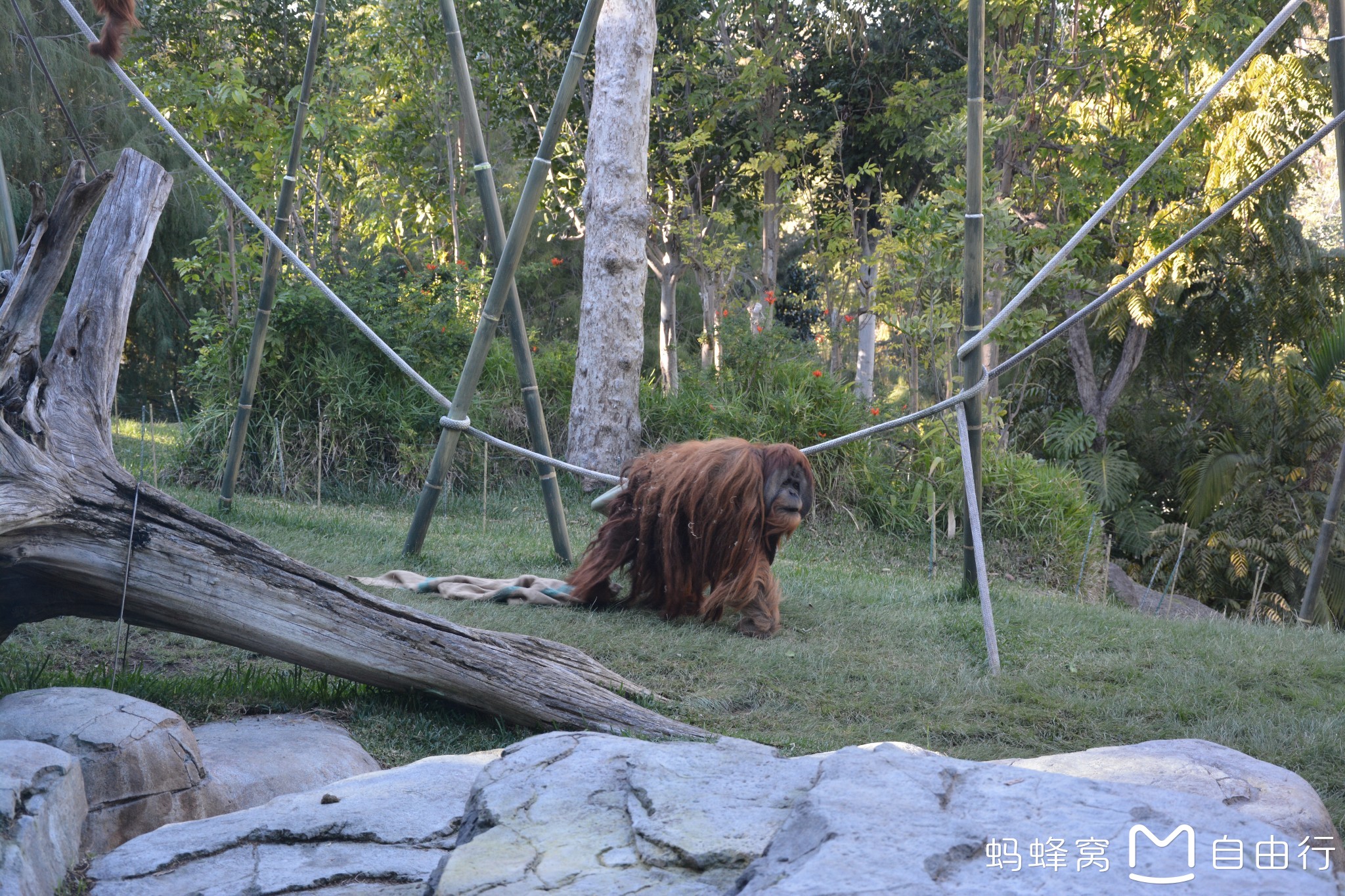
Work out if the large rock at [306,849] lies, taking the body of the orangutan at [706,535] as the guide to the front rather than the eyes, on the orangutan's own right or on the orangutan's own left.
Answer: on the orangutan's own right

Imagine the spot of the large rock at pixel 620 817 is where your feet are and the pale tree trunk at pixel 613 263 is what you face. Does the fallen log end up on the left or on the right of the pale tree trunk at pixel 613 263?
left

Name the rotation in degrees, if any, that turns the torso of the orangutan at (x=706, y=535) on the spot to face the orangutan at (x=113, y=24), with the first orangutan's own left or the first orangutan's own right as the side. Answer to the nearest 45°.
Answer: approximately 180°

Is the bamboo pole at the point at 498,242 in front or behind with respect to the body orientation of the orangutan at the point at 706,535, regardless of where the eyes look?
behind

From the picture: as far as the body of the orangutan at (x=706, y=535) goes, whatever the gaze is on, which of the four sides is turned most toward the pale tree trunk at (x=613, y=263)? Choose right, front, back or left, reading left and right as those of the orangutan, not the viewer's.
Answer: left

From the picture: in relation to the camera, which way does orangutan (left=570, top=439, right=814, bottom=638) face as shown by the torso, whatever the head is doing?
to the viewer's right

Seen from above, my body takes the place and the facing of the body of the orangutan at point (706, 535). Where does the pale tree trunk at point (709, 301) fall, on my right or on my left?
on my left

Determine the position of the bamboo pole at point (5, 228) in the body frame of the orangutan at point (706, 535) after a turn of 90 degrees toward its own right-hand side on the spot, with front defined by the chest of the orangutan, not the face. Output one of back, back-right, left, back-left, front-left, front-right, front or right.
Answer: right

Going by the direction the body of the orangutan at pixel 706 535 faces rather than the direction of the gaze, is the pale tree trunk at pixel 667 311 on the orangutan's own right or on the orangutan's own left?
on the orangutan's own left

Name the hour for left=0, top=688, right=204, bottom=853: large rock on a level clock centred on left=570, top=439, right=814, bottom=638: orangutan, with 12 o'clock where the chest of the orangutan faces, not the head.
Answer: The large rock is roughly at 4 o'clock from the orangutan.

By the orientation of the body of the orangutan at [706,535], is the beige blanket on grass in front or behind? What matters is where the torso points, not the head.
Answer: behind
